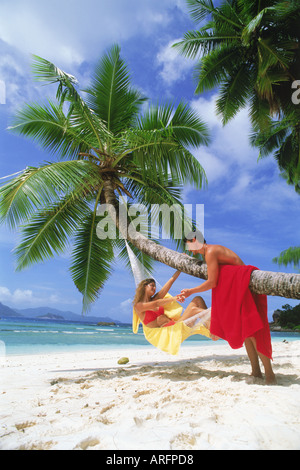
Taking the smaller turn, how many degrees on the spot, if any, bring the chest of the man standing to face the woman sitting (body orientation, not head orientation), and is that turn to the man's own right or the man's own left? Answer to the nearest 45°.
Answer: approximately 45° to the man's own right

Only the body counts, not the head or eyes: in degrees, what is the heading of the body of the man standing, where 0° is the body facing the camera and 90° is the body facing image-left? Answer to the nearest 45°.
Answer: approximately 90°

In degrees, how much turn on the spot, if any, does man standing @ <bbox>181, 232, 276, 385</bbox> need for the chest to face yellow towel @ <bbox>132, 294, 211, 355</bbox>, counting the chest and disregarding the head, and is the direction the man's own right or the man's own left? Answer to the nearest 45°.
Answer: approximately 45° to the man's own right
